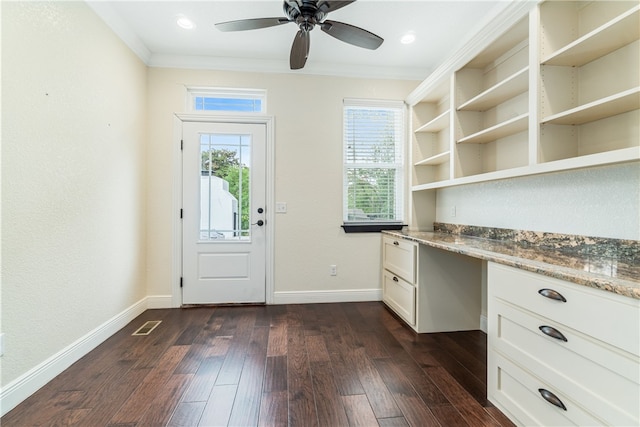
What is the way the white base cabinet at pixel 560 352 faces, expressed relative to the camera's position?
facing the viewer and to the left of the viewer

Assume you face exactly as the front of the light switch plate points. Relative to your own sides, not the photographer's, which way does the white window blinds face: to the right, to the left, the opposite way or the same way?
the same way

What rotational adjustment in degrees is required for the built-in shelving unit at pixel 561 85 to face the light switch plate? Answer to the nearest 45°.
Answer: approximately 45° to its right

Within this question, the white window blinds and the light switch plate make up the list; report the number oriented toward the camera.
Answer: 2

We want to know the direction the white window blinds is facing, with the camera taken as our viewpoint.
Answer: facing the viewer

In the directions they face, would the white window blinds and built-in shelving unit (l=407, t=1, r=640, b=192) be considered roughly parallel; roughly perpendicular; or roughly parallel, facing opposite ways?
roughly perpendicular

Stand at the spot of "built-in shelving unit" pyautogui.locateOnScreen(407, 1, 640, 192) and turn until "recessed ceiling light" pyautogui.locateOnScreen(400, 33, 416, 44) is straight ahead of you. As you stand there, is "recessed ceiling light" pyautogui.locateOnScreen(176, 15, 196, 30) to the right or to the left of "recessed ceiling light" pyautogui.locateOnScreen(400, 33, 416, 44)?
left

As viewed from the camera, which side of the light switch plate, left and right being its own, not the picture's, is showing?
front

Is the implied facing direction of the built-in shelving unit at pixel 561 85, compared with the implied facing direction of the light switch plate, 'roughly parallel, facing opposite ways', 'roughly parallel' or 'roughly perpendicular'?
roughly perpendicular

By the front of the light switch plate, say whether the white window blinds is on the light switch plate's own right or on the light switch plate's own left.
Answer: on the light switch plate's own left

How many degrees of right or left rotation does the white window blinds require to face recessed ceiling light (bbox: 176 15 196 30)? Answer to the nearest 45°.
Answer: approximately 45° to its right

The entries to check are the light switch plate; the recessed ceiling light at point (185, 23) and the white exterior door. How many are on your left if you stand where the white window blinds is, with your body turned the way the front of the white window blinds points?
0

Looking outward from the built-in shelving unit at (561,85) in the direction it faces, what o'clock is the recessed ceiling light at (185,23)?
The recessed ceiling light is roughly at 1 o'clock from the built-in shelving unit.
